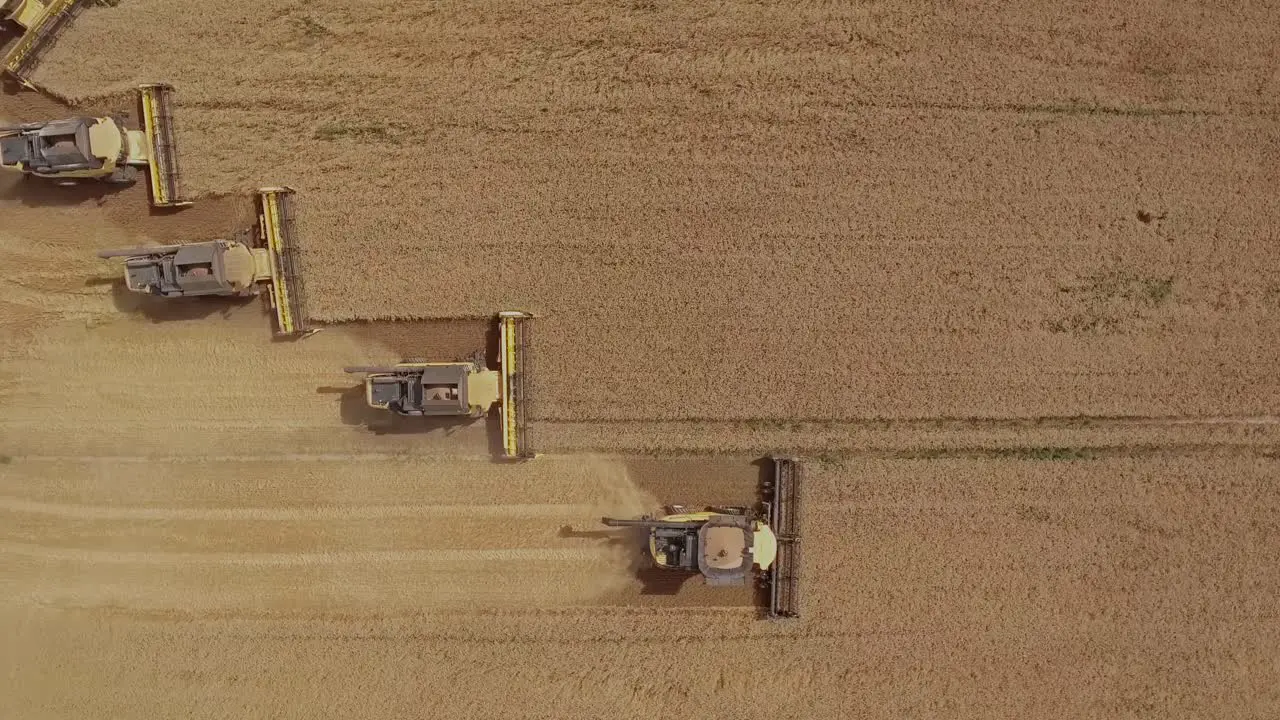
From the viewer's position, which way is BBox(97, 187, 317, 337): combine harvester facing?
facing to the right of the viewer

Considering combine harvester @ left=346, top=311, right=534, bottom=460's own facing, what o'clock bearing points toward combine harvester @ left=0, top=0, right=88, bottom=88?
combine harvester @ left=0, top=0, right=88, bottom=88 is roughly at 7 o'clock from combine harvester @ left=346, top=311, right=534, bottom=460.

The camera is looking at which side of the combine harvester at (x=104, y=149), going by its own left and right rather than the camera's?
right

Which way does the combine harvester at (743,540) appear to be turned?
to the viewer's right

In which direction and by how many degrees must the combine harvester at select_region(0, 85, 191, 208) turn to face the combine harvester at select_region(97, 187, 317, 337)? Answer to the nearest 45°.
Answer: approximately 45° to its right

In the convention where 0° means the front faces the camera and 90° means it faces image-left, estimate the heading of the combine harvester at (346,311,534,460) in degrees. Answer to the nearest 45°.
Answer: approximately 270°

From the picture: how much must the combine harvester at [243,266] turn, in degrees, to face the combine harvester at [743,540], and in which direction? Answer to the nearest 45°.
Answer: approximately 45° to its right
